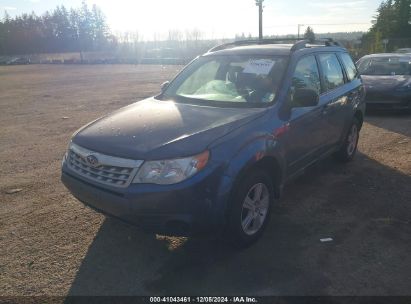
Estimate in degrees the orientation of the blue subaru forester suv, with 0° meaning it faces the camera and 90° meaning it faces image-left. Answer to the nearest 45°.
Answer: approximately 45°
